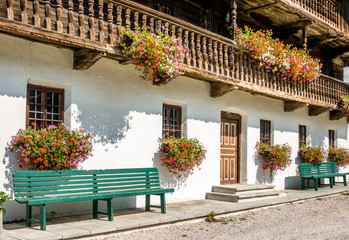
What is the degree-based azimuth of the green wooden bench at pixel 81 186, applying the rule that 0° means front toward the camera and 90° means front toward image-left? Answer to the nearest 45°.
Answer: approximately 315°

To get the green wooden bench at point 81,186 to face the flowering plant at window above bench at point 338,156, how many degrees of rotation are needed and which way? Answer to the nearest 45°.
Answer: approximately 90° to its left

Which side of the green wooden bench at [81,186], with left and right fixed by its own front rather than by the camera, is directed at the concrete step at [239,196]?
left

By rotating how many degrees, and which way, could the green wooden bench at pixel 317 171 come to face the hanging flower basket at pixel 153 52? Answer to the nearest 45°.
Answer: approximately 45° to its right

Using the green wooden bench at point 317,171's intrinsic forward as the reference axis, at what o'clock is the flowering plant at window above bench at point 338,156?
The flowering plant at window above bench is roughly at 8 o'clock from the green wooden bench.

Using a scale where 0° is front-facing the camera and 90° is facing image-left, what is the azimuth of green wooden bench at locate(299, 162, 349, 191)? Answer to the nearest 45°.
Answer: approximately 315°

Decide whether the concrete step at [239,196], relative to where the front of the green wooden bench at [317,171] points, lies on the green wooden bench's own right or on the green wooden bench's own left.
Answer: on the green wooden bench's own right
